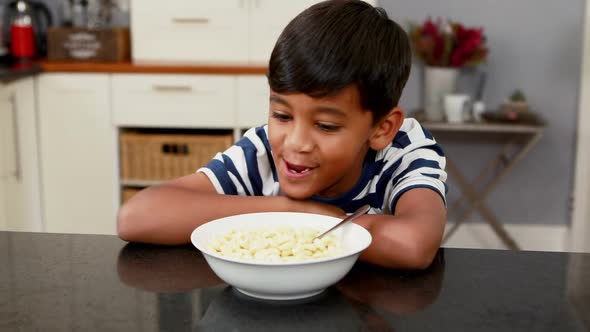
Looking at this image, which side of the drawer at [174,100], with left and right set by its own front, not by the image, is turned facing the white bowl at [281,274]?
front

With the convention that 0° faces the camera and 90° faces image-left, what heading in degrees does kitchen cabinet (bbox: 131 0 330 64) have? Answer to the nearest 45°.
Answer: approximately 0°

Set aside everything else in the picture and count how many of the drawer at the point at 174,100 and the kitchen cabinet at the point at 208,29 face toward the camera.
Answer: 2

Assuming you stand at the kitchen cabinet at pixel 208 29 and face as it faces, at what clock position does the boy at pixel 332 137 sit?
The boy is roughly at 12 o'clock from the kitchen cabinet.

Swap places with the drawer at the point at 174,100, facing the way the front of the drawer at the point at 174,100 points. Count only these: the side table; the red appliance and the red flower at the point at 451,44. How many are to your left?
2

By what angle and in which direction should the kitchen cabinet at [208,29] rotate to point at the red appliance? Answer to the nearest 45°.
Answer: approximately 90° to its right

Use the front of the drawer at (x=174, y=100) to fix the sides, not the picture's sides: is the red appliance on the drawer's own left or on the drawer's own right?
on the drawer's own right

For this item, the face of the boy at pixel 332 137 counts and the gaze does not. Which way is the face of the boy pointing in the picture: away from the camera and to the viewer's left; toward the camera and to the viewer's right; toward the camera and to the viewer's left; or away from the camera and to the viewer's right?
toward the camera and to the viewer's left

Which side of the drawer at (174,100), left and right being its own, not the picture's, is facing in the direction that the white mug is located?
left
